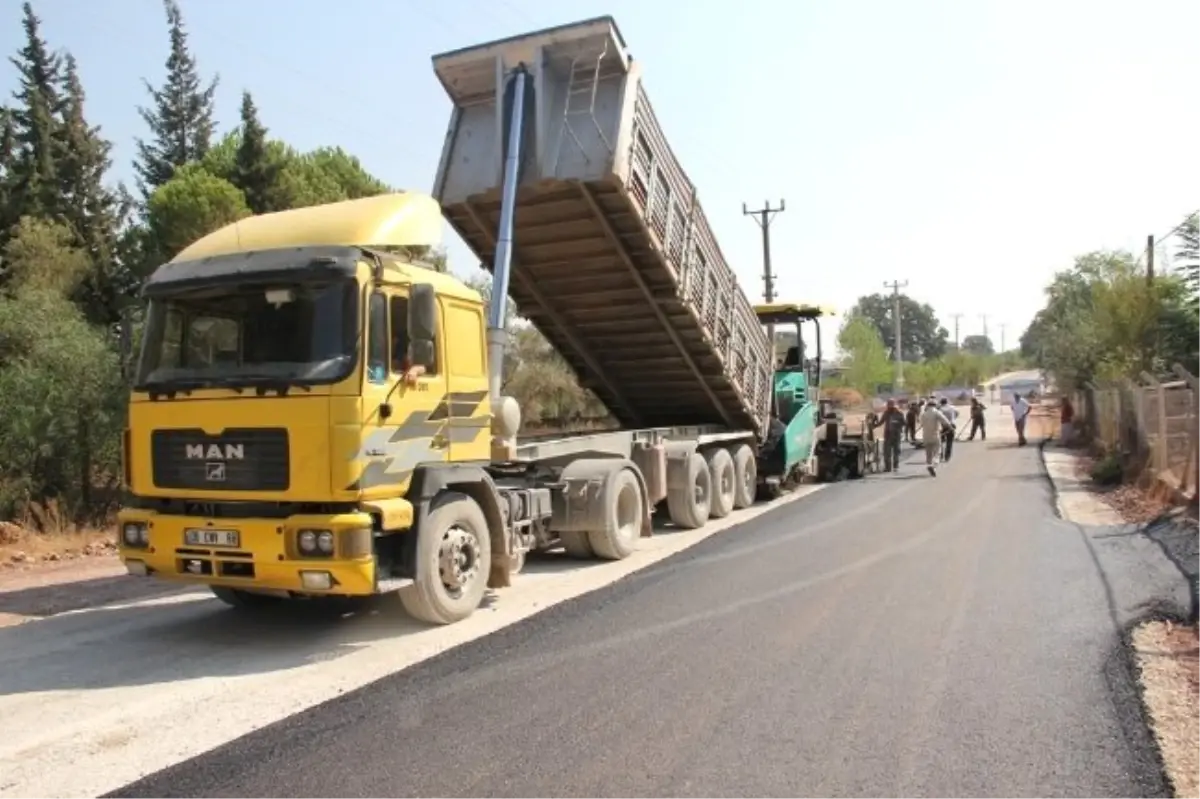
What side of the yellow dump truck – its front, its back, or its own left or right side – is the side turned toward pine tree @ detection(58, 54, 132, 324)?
right

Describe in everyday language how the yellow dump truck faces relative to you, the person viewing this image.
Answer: facing the viewer and to the left of the viewer

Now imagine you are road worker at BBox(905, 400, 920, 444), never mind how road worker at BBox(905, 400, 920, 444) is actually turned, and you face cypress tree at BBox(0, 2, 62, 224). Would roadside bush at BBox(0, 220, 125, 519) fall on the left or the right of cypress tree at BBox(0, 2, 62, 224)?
left

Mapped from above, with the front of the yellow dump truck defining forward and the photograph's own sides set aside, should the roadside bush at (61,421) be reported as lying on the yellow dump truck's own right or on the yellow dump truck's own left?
on the yellow dump truck's own right

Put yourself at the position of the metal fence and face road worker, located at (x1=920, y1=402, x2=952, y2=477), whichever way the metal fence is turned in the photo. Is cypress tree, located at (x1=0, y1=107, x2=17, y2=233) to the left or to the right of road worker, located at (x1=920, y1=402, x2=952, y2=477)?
left

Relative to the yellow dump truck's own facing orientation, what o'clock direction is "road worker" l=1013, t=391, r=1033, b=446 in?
The road worker is roughly at 6 o'clock from the yellow dump truck.

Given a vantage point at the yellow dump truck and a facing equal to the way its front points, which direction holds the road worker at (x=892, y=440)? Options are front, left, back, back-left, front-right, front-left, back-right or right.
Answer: back

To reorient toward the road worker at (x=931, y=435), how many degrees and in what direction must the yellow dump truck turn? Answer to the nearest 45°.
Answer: approximately 180°

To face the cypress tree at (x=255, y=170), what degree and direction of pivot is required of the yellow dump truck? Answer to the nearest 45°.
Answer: approximately 135° to its right

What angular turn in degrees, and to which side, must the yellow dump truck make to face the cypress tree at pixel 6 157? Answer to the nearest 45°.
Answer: approximately 90° to its right
